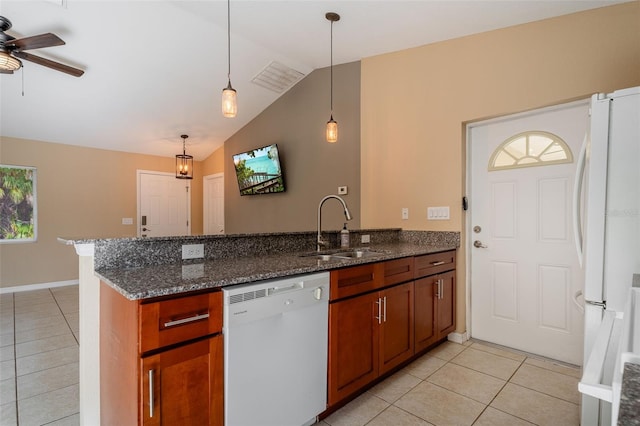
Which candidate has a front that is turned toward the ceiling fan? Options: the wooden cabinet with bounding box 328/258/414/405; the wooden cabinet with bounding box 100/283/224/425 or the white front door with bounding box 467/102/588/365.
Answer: the white front door

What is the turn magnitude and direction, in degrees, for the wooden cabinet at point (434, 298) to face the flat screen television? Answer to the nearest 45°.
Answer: approximately 180°

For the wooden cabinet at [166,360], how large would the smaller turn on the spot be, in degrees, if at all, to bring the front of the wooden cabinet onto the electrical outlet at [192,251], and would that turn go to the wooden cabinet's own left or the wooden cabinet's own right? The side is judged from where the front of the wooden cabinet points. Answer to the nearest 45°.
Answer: approximately 135° to the wooden cabinet's own left

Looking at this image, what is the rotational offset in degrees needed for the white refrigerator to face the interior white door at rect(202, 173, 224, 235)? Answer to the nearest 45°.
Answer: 0° — it already faces it

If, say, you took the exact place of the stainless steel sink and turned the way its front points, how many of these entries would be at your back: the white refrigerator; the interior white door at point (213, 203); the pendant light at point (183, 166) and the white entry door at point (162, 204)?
3

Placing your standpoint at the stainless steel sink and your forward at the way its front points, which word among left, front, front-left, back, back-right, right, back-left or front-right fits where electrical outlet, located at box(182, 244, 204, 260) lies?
right

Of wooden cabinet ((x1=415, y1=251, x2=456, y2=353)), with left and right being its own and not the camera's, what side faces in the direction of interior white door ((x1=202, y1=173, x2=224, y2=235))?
back

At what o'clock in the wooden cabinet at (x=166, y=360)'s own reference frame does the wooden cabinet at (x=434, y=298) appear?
the wooden cabinet at (x=434, y=298) is roughly at 10 o'clock from the wooden cabinet at (x=166, y=360).

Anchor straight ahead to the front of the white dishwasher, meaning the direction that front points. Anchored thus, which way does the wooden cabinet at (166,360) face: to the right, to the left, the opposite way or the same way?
the same way

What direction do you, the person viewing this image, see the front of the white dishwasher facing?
facing the viewer and to the right of the viewer

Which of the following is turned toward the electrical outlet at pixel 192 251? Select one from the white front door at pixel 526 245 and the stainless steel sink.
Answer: the white front door

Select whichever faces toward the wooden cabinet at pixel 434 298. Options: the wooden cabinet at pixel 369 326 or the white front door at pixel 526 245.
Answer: the white front door

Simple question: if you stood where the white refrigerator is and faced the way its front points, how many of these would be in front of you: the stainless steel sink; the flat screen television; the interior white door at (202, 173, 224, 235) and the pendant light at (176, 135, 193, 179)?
4

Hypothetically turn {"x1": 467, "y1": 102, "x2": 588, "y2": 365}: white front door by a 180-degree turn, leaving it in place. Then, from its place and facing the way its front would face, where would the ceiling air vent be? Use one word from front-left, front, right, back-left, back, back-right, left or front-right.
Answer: back-left

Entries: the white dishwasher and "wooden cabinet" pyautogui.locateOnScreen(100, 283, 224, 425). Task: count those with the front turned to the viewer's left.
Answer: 0

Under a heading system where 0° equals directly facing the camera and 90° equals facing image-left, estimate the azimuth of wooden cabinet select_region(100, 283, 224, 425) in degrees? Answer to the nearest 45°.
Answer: approximately 315°

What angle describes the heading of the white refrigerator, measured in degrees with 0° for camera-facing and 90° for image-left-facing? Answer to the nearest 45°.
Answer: approximately 90°

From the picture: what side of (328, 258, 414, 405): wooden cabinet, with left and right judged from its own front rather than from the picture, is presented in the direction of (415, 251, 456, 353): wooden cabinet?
left
